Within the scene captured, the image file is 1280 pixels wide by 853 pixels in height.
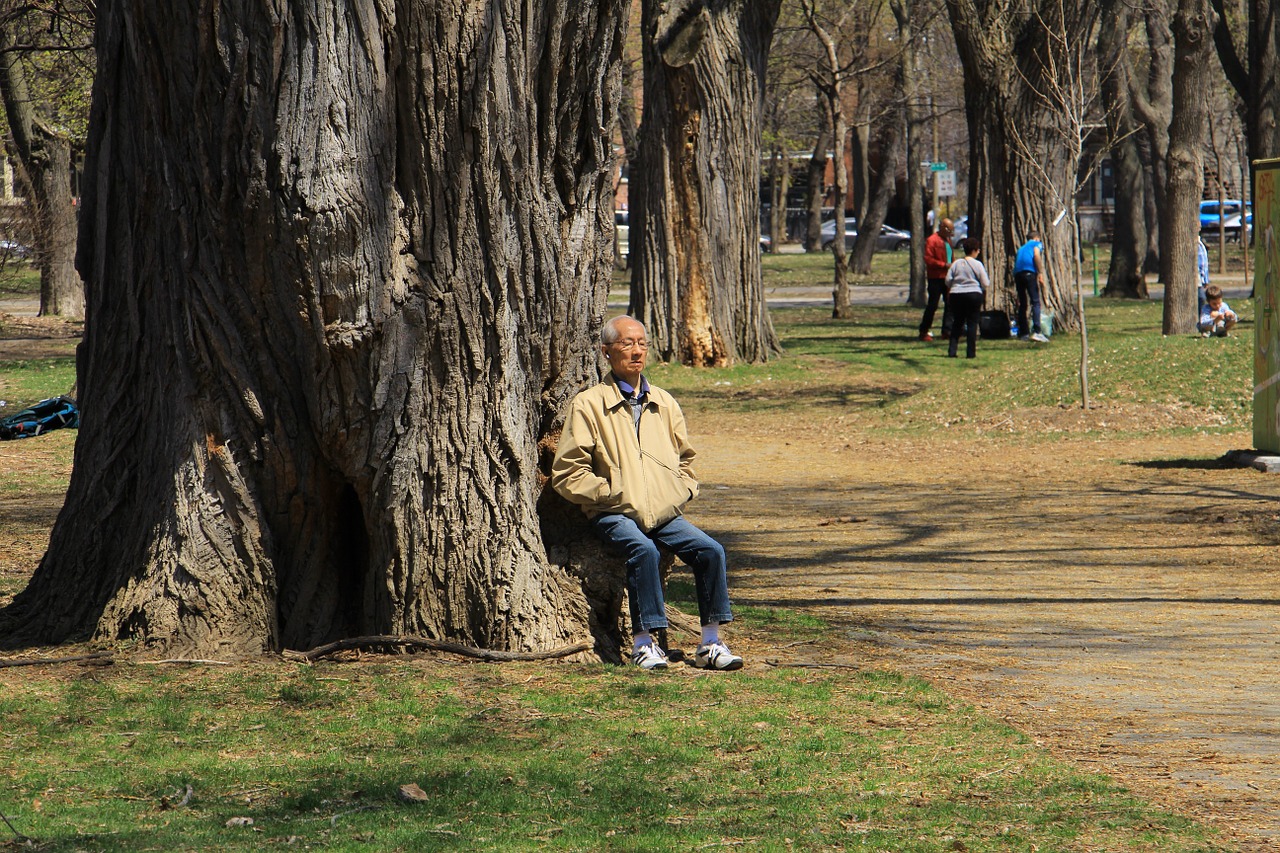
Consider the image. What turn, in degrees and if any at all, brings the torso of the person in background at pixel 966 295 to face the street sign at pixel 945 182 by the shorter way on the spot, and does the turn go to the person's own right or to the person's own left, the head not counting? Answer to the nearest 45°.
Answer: approximately 45° to the person's own left

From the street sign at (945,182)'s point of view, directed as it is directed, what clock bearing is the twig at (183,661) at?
The twig is roughly at 12 o'clock from the street sign.

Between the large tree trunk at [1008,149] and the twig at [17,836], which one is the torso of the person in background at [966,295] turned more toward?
the large tree trunk

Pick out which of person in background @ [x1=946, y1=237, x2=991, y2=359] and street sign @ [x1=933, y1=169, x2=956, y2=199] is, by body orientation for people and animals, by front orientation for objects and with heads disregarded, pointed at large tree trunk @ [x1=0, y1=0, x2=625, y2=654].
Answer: the street sign

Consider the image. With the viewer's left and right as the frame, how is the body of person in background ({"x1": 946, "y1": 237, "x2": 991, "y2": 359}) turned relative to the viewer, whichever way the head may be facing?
facing away from the viewer and to the right of the viewer

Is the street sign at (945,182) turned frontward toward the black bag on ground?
yes

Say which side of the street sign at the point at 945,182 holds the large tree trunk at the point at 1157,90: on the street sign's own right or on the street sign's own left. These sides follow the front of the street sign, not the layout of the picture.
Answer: on the street sign's own left

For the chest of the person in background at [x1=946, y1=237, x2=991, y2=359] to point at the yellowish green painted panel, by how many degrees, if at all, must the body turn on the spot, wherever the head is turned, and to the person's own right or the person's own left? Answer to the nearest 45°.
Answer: approximately 135° to the person's own right

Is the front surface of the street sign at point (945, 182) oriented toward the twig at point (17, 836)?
yes

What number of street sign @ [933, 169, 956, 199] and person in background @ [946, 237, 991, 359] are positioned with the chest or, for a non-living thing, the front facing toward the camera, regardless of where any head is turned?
1

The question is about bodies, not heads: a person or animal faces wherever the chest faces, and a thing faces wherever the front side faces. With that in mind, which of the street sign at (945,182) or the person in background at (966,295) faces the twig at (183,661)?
the street sign

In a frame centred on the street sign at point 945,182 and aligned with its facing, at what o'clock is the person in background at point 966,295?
The person in background is roughly at 12 o'clock from the street sign.

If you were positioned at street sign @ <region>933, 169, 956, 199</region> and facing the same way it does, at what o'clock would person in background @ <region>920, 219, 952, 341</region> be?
The person in background is roughly at 12 o'clock from the street sign.
